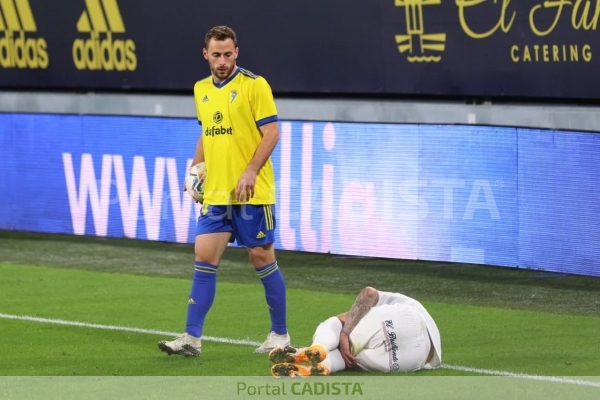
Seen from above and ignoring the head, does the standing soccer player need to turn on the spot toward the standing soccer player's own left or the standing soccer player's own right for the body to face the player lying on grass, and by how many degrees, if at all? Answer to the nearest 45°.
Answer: approximately 90° to the standing soccer player's own left

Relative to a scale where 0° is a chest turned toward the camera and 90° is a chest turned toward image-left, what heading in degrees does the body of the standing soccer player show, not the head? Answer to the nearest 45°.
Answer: approximately 45°
